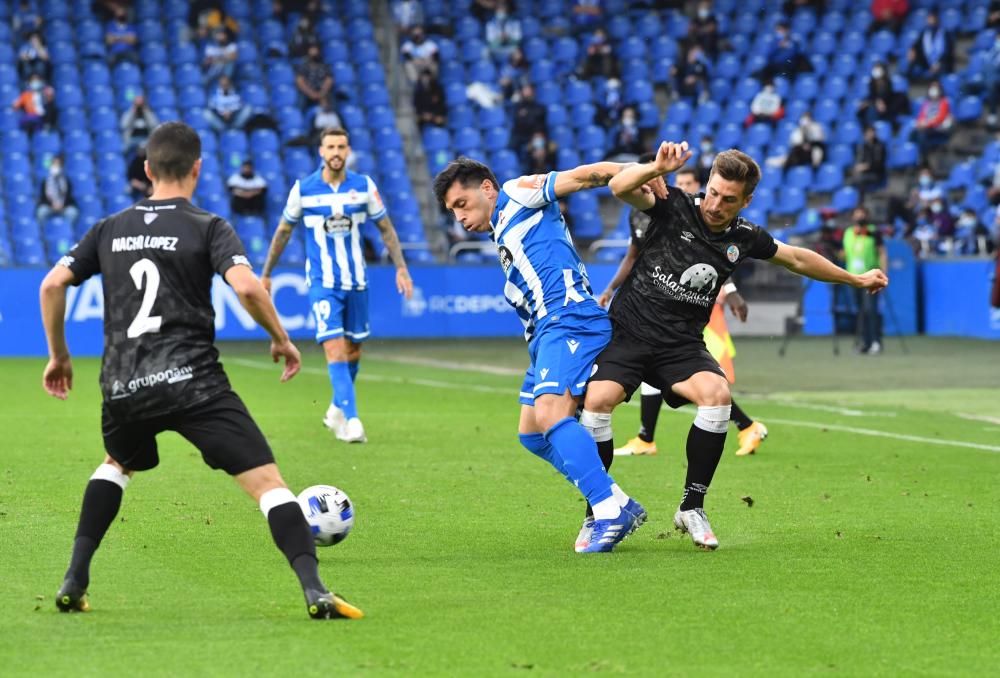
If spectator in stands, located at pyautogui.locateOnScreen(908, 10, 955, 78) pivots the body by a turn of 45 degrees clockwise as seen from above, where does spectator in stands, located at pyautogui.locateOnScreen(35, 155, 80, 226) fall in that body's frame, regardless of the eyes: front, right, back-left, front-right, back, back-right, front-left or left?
front

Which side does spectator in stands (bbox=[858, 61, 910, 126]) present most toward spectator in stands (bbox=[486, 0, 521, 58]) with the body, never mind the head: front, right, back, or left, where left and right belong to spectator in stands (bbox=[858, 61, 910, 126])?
right

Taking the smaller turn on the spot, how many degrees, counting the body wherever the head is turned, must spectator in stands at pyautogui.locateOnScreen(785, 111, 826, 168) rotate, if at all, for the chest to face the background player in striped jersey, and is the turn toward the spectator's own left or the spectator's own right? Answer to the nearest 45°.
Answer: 0° — they already face them

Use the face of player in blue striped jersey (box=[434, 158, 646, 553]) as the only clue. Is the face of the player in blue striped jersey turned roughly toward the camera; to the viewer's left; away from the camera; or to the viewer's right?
to the viewer's left

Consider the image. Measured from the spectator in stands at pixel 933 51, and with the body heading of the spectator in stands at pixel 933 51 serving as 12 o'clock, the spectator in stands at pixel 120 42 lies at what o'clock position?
the spectator in stands at pixel 120 42 is roughly at 2 o'clock from the spectator in stands at pixel 933 51.

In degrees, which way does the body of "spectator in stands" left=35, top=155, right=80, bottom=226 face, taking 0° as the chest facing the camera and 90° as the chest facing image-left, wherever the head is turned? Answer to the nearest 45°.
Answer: approximately 0°

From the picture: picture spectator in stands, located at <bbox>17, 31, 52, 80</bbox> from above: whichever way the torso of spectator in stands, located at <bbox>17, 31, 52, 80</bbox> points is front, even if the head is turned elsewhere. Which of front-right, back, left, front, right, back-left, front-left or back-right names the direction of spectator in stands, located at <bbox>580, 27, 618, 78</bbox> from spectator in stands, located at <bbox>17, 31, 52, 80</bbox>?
left

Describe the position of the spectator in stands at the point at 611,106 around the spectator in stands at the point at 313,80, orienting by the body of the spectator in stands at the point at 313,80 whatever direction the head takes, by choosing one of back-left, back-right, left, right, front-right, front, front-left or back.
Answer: left

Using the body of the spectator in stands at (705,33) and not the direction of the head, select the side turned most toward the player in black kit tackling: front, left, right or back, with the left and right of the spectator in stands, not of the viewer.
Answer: front
